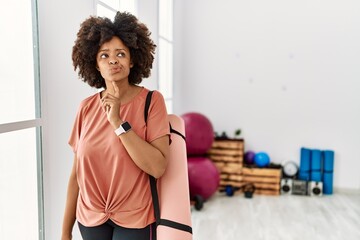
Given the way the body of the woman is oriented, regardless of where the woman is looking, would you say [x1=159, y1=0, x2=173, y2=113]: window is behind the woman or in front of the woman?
behind

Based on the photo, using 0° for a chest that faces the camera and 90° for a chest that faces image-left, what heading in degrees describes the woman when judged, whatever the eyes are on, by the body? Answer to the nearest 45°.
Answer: approximately 0°

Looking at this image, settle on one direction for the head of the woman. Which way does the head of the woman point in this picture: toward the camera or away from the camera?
toward the camera

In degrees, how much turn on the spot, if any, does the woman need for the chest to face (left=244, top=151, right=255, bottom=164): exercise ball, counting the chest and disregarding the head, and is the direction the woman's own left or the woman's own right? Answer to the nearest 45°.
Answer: approximately 135° to the woman's own left
